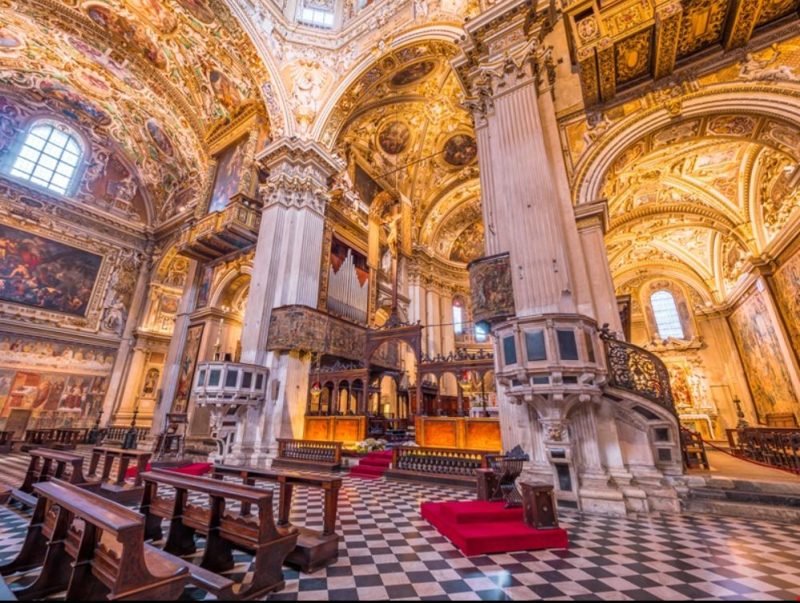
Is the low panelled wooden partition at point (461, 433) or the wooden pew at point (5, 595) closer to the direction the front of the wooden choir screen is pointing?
the wooden pew

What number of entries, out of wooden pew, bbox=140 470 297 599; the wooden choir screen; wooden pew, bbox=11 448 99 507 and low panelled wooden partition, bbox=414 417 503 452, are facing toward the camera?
2

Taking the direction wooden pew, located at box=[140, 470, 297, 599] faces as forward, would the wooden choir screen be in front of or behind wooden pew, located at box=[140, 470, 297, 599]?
in front

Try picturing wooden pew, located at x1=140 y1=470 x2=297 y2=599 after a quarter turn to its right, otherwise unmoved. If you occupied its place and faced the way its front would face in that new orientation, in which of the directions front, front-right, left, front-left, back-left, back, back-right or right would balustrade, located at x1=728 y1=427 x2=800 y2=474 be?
front-left

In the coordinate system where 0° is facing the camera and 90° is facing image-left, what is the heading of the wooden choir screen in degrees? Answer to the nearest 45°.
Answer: approximately 0°

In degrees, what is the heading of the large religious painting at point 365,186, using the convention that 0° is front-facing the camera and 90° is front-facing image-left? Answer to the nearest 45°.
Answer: approximately 315°

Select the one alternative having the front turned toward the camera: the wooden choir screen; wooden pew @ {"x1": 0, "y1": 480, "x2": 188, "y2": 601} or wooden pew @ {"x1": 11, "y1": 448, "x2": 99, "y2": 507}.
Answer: the wooden choir screen

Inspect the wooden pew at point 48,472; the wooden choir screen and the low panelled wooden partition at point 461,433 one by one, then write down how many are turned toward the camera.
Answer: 2

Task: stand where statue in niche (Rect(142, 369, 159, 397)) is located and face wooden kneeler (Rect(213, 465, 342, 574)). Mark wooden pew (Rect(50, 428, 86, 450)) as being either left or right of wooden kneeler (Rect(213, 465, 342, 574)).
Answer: right

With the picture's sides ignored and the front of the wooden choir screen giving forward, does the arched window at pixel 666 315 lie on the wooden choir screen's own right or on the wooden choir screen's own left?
on the wooden choir screen's own left

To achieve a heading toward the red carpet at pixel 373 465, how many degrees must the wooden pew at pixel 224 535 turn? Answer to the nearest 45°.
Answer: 0° — it already faces it

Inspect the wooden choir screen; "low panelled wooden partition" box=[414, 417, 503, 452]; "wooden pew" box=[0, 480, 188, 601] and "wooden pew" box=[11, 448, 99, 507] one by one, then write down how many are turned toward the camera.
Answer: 2

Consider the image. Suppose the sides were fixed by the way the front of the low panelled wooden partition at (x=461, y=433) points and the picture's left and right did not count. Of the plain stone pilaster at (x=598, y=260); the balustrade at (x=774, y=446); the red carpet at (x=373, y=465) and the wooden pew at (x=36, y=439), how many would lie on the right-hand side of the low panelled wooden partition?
2
